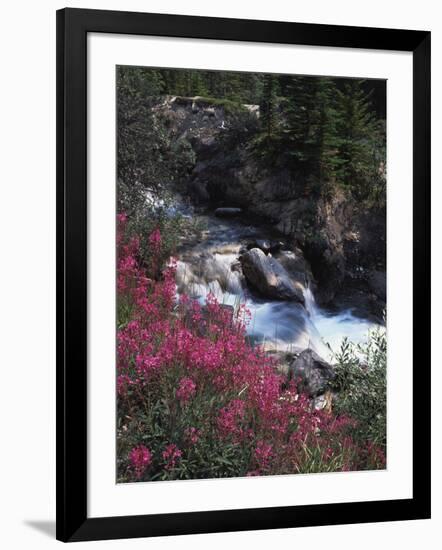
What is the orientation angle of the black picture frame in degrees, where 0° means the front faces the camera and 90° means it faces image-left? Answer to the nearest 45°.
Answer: approximately 315°
